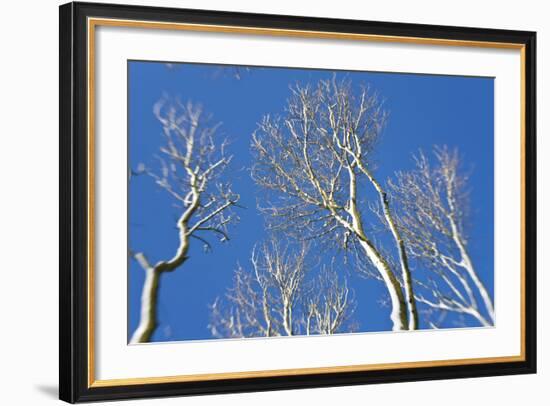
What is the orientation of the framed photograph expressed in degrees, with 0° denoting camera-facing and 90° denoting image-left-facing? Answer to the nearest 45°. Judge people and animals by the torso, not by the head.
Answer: approximately 315°
